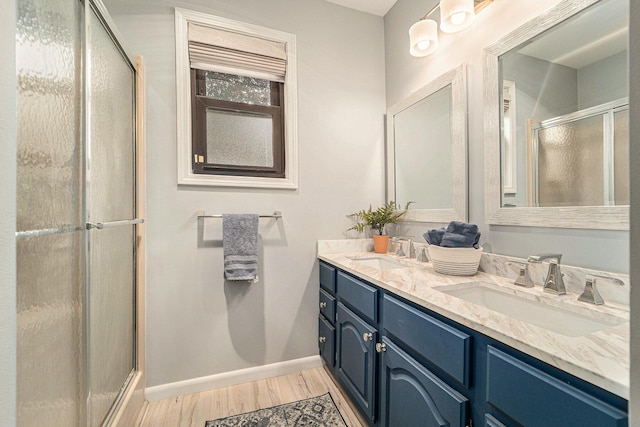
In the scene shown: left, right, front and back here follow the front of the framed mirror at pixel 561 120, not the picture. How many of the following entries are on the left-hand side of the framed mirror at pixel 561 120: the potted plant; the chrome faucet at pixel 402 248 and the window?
0

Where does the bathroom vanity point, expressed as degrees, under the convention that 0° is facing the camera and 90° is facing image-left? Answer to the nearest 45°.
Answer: approximately 45°

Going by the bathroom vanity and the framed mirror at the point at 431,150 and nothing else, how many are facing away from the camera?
0

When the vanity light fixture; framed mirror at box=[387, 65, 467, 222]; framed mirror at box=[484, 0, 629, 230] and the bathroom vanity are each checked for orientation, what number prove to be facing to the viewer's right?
0

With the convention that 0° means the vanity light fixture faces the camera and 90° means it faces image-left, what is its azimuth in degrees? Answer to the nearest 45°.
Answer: approximately 45°

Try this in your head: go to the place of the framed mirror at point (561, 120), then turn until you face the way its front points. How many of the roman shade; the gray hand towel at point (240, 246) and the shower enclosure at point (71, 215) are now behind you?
0

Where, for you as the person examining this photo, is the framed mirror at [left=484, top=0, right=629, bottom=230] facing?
facing the viewer and to the left of the viewer

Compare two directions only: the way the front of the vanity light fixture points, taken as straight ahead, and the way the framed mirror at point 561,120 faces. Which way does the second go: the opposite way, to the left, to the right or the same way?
the same way

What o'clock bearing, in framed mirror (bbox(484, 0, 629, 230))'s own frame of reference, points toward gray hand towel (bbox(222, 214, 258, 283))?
The gray hand towel is roughly at 1 o'clock from the framed mirror.

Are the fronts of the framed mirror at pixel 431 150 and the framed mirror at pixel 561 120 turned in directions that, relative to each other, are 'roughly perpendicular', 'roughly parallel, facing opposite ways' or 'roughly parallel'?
roughly parallel

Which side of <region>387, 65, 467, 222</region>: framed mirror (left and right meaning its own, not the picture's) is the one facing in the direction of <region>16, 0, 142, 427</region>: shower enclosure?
front

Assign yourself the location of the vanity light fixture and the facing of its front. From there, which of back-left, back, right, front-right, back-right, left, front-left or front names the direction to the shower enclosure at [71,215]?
front

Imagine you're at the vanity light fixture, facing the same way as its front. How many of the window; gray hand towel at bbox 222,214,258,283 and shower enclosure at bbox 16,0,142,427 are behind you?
0

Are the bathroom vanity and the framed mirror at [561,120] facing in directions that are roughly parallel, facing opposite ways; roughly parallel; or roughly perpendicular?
roughly parallel

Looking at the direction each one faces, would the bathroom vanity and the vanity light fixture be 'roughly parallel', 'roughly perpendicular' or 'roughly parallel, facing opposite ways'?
roughly parallel

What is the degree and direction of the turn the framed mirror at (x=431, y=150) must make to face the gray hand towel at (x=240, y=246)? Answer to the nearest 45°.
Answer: approximately 45° to its right
